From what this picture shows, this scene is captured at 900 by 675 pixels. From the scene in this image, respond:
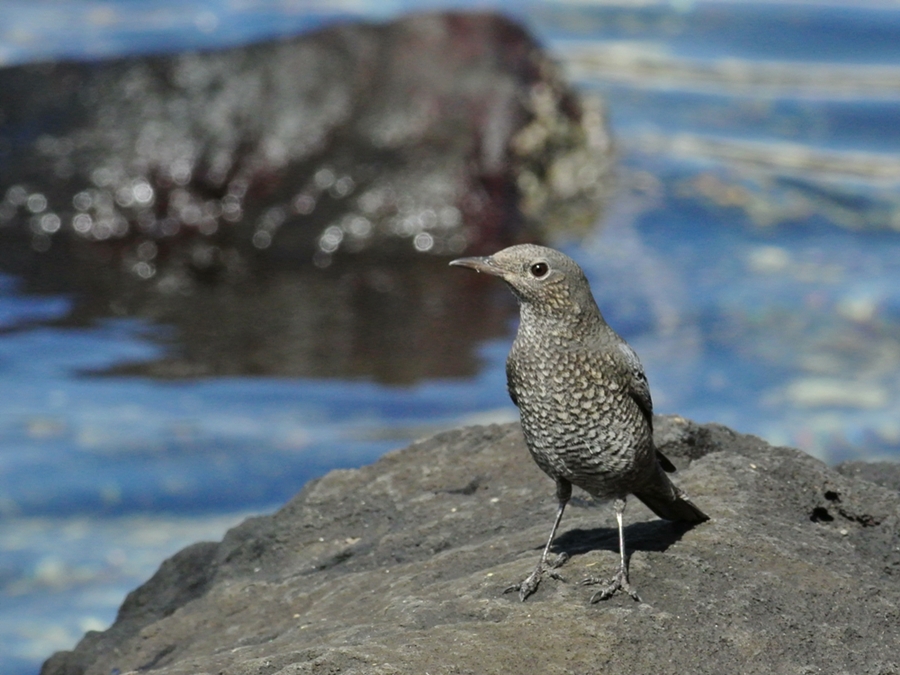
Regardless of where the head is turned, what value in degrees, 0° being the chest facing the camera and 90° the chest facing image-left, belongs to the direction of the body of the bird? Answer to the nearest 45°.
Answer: approximately 45°

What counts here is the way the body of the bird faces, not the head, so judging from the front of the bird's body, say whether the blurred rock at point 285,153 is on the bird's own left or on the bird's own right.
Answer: on the bird's own right

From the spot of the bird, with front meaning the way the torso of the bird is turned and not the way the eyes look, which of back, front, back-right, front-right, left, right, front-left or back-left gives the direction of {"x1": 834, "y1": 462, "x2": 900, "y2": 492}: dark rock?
back
